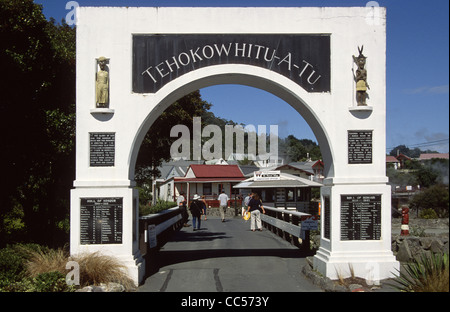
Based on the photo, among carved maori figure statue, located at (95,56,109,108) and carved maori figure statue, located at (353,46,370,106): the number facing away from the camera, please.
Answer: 0

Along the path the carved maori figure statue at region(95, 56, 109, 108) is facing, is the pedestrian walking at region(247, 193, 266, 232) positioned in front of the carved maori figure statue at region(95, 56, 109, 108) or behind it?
behind

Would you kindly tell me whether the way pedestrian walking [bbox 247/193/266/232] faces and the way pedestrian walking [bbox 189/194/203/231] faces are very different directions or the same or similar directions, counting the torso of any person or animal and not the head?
same or similar directions

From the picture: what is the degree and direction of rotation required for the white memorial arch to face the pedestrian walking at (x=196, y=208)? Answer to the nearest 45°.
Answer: approximately 180°

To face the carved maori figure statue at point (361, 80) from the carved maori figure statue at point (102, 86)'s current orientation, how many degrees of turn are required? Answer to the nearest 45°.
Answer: approximately 90° to its left

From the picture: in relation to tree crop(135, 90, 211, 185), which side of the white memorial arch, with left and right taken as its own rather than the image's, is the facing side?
back
